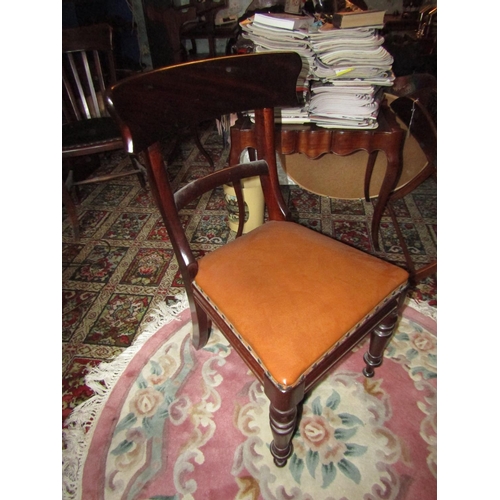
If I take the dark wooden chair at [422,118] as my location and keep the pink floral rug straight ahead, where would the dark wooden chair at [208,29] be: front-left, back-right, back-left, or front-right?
back-right

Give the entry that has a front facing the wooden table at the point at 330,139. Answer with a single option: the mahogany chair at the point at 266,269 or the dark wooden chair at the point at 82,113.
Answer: the dark wooden chair

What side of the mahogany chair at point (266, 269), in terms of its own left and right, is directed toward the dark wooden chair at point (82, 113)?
back

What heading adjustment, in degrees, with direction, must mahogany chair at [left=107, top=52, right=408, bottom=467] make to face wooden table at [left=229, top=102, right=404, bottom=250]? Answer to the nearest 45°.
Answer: approximately 135° to its left

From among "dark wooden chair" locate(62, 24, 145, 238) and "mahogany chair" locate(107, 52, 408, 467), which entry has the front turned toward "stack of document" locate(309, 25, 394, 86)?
the dark wooden chair

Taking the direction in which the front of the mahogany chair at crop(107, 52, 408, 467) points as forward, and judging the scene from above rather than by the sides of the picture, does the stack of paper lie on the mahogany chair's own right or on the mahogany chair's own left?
on the mahogany chair's own left

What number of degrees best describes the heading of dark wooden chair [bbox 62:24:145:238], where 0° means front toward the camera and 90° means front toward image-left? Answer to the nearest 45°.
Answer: approximately 315°

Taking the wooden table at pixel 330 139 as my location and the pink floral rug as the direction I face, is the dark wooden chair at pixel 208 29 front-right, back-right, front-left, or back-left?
back-right
